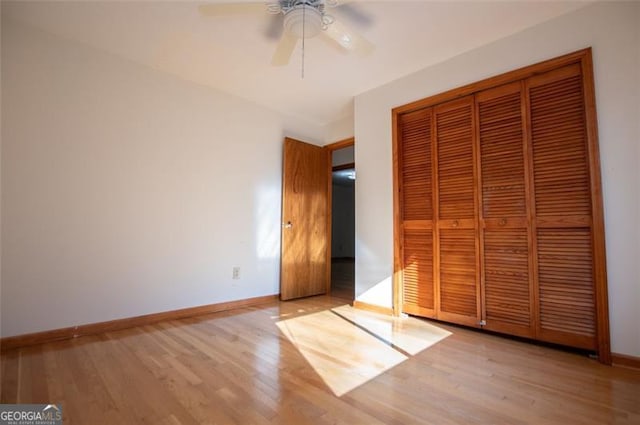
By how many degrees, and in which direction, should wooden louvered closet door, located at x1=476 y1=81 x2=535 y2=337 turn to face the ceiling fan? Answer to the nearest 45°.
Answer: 0° — it already faces it

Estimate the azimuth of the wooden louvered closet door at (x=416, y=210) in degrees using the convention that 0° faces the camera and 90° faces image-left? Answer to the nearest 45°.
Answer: approximately 45°

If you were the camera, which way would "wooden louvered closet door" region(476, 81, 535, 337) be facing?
facing the viewer and to the left of the viewer

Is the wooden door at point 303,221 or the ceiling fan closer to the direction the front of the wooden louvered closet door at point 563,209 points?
the ceiling fan

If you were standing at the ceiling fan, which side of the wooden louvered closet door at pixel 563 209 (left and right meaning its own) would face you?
front

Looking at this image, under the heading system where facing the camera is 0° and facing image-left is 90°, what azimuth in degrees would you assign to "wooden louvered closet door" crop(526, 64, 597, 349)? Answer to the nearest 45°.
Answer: approximately 45°
